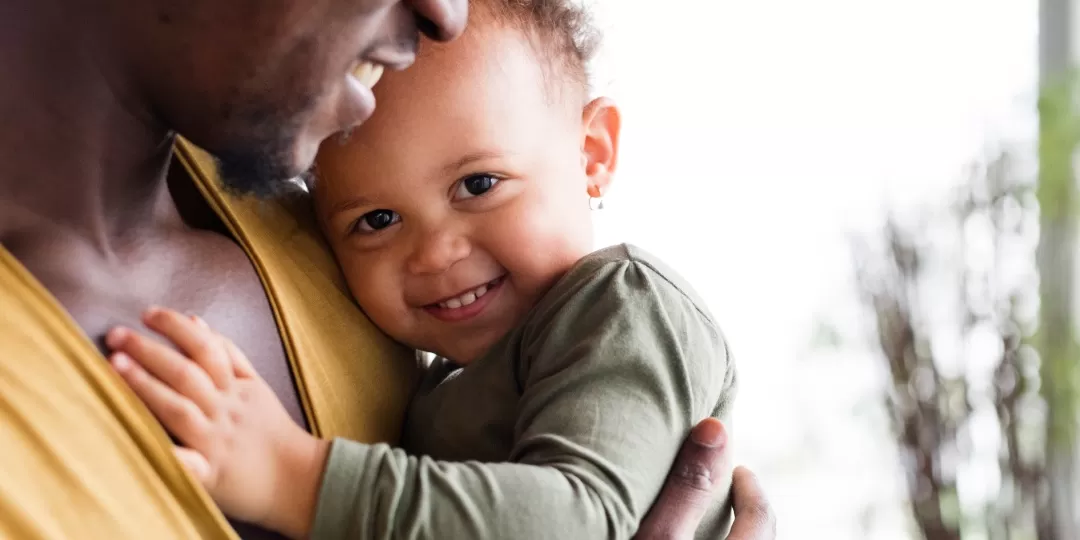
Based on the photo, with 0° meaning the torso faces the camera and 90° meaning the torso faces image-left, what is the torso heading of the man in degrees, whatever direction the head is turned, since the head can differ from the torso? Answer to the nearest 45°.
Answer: approximately 315°

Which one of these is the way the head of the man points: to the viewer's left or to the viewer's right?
to the viewer's right

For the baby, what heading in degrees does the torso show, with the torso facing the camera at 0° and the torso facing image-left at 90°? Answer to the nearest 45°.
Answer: approximately 45°
